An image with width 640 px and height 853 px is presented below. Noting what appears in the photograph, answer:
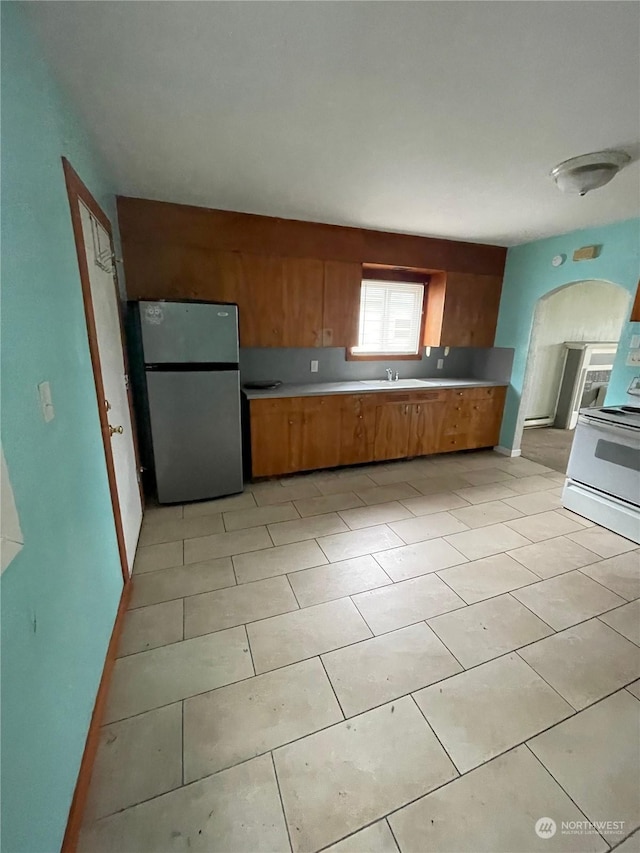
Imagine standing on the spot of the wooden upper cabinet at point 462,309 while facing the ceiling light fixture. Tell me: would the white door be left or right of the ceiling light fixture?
right

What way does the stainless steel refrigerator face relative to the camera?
toward the camera

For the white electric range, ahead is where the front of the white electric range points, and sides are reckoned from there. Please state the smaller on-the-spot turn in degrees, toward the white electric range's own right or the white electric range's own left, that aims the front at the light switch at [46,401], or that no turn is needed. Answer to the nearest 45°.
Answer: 0° — it already faces it

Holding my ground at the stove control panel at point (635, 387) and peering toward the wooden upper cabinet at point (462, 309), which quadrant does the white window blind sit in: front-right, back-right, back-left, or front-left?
front-left

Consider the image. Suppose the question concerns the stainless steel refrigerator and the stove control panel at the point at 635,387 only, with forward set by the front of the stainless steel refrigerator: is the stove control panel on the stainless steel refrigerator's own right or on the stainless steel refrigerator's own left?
on the stainless steel refrigerator's own left

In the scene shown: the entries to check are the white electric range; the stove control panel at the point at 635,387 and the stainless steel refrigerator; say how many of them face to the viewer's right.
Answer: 0

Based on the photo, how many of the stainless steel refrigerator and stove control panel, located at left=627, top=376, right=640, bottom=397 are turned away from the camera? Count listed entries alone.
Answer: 0

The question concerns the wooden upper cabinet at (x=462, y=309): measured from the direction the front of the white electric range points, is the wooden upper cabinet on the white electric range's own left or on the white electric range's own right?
on the white electric range's own right

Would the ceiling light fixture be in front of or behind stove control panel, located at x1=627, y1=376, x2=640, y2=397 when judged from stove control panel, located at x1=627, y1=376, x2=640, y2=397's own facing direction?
in front

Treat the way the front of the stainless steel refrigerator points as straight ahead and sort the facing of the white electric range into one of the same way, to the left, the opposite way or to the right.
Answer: to the right

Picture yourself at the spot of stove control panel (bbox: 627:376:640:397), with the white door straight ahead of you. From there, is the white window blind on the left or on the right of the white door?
right

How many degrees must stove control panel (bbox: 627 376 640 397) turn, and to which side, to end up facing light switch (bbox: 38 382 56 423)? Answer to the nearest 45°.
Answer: approximately 45° to its left

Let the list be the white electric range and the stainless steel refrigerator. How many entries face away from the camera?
0

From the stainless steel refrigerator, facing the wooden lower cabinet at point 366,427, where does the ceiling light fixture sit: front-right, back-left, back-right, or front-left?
front-right
